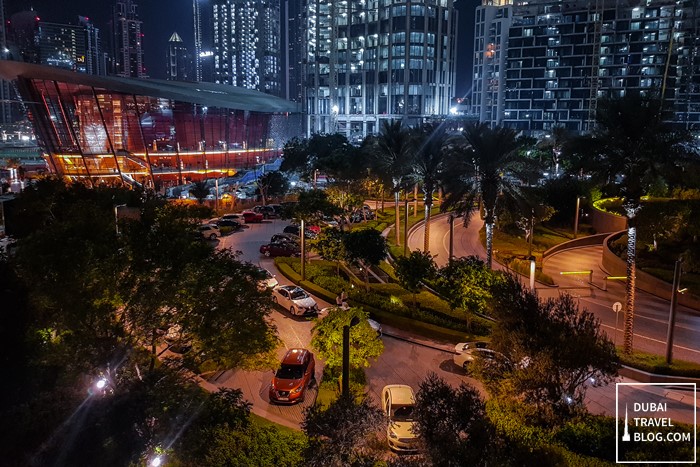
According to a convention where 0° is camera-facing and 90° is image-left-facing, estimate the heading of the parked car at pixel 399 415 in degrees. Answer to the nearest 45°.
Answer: approximately 0°

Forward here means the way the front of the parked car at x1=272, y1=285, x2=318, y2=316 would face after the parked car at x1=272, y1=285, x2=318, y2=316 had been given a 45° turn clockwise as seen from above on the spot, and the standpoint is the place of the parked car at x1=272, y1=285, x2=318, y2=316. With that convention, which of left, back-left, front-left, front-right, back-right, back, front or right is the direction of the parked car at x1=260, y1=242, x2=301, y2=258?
back

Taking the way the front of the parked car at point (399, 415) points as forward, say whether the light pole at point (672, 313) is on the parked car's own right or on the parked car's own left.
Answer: on the parked car's own left

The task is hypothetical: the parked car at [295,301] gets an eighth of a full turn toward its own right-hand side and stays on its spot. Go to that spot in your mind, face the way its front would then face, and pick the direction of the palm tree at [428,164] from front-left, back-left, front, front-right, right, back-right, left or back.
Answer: back-left

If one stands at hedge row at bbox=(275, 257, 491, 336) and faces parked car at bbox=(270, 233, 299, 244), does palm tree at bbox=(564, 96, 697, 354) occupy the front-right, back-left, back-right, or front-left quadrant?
back-right

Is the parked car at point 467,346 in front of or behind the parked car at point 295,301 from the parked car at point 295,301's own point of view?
in front

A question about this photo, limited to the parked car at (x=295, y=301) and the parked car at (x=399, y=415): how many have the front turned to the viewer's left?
0

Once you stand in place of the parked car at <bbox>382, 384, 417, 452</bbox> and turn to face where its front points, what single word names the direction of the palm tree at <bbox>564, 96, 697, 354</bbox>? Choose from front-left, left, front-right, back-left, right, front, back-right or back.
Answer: back-left
